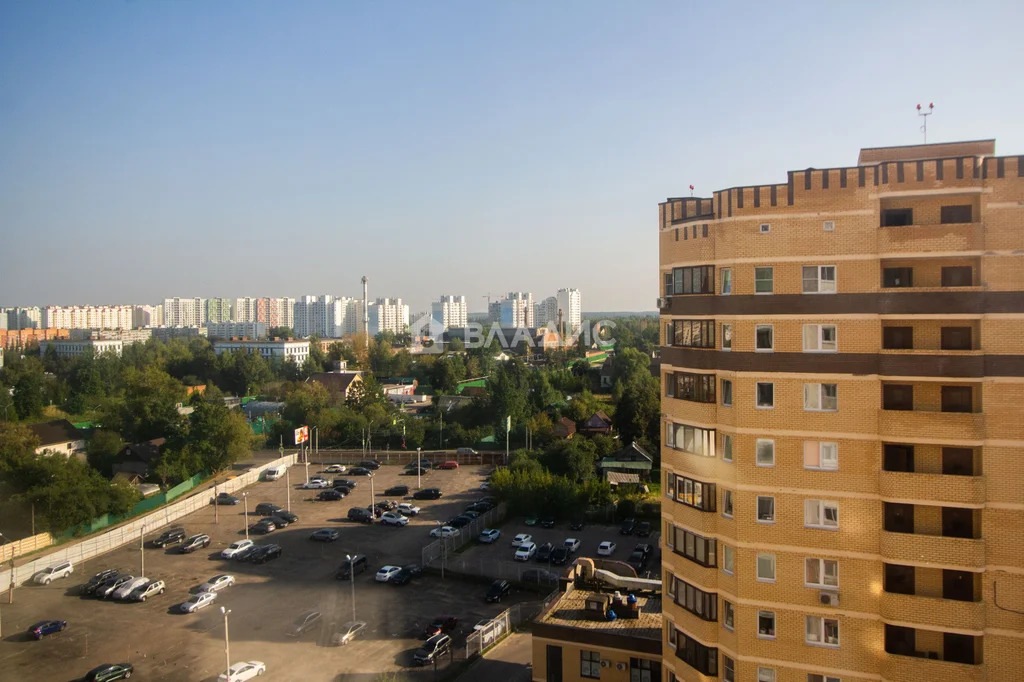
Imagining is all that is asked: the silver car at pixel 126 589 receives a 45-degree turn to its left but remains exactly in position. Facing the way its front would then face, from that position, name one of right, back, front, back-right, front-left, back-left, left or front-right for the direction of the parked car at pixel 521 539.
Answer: left

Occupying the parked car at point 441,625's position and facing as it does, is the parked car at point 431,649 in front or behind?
in front

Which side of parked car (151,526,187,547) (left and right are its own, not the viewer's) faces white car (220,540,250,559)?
left

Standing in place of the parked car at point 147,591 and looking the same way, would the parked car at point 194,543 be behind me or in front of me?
behind

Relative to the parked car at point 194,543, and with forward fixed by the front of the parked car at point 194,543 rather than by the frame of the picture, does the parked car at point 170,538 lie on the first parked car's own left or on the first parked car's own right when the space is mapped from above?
on the first parked car's own right

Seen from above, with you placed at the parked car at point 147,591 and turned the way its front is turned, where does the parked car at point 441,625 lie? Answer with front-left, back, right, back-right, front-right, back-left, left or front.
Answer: left

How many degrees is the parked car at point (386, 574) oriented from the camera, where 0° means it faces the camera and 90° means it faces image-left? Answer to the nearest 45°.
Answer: approximately 45°
